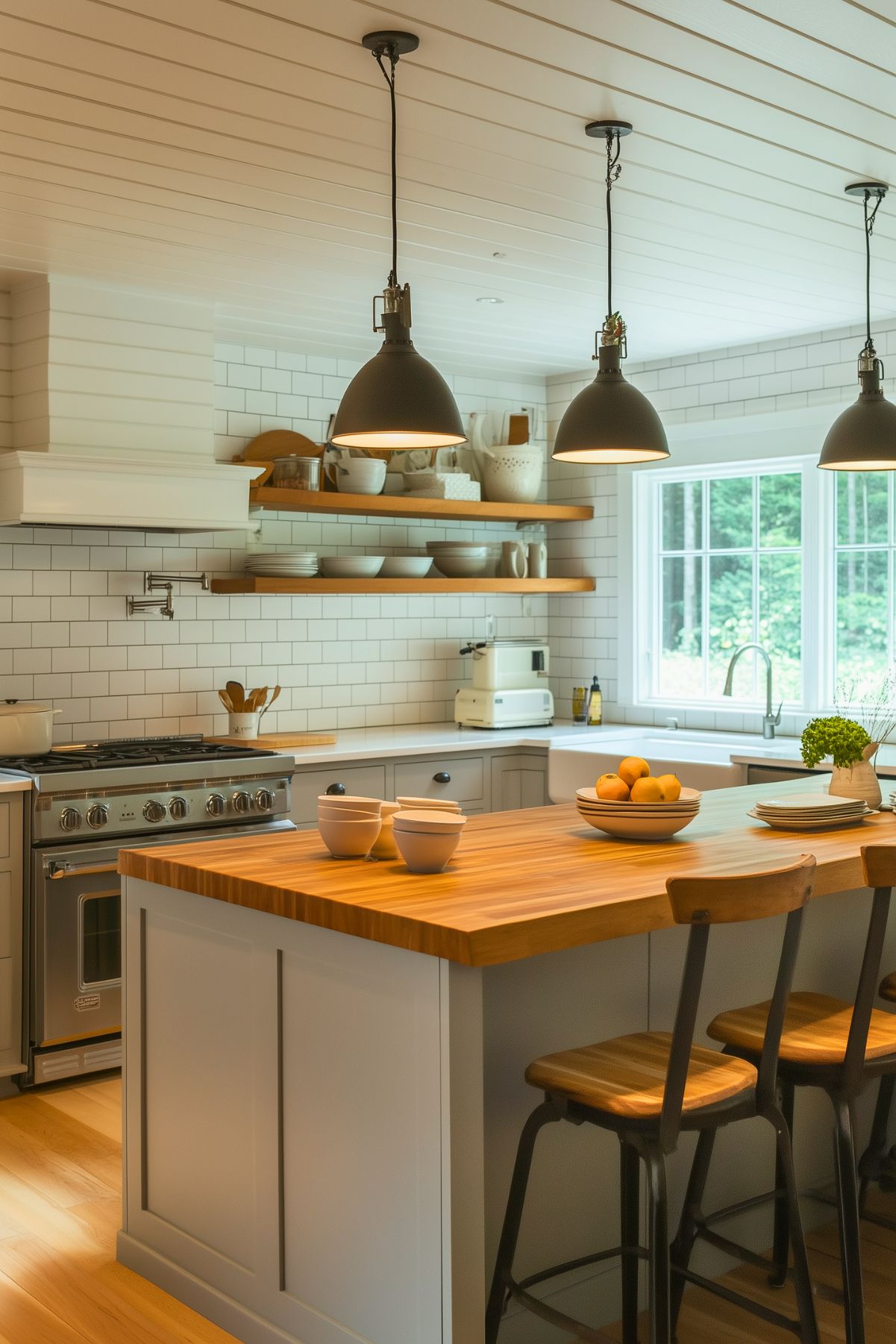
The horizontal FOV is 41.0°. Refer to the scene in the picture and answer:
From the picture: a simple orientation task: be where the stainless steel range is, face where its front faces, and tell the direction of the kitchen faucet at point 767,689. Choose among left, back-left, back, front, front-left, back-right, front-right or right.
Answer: front-left

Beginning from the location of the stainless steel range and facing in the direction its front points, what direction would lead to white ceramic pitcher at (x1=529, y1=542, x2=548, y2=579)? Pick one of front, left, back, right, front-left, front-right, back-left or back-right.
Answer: left

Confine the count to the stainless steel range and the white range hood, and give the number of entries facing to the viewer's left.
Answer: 0

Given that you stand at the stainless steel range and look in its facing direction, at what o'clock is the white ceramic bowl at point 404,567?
The white ceramic bowl is roughly at 9 o'clock from the stainless steel range.

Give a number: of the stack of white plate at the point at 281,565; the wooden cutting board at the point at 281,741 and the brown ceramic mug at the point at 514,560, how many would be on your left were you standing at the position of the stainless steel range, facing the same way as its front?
3

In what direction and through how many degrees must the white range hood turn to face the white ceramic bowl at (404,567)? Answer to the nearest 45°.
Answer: approximately 90° to its left

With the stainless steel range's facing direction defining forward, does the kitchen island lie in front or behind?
in front

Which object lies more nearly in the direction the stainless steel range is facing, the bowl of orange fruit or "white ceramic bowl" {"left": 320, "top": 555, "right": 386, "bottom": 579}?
the bowl of orange fruit

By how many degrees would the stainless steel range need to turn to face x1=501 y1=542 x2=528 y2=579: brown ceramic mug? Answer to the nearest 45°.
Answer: approximately 90° to its left

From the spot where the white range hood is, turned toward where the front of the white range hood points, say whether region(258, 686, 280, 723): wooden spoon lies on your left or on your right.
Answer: on your left
